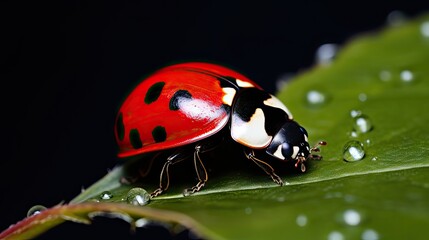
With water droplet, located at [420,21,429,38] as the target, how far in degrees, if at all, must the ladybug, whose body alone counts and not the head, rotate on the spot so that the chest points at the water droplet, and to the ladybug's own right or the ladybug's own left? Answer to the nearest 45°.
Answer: approximately 45° to the ladybug's own left

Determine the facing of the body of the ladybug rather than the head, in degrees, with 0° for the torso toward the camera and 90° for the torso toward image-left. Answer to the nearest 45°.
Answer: approximately 270°

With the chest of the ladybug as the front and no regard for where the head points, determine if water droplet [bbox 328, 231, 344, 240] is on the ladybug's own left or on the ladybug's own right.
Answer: on the ladybug's own right

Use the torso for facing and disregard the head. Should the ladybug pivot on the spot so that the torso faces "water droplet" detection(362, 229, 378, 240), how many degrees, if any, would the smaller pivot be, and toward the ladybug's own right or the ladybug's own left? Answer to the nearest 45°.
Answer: approximately 90° to the ladybug's own right
